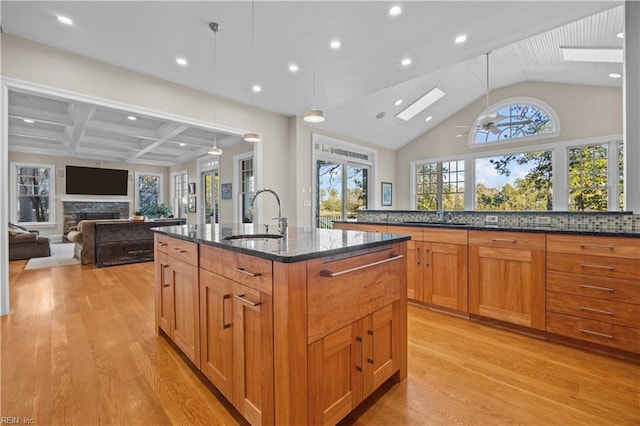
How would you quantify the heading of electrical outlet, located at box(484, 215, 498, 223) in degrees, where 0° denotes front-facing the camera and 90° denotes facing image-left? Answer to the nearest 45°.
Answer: approximately 0°

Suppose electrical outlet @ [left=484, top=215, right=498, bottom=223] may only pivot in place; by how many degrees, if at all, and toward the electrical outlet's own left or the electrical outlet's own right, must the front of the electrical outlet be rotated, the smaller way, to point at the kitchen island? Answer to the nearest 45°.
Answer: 0° — it already faces it

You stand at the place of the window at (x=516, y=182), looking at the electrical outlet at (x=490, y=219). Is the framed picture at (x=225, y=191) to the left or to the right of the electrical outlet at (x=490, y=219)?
right

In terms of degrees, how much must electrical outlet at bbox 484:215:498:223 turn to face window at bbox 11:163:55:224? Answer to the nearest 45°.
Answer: approximately 90° to its right

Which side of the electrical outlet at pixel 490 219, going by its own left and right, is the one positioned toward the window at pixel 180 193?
right

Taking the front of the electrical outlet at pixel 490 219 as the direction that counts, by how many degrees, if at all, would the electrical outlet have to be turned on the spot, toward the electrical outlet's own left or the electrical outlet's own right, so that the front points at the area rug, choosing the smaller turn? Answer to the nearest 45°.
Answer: approximately 90° to the electrical outlet's own right

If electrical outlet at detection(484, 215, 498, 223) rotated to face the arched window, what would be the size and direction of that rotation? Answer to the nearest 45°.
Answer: approximately 180°

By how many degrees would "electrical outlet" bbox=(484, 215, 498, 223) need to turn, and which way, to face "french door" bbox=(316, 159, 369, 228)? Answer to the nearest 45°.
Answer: approximately 135° to its right
